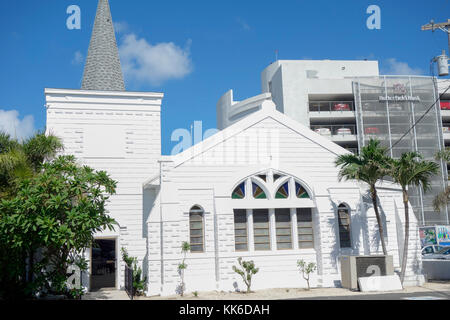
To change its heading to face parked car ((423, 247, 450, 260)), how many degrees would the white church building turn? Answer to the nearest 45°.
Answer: approximately 135° to its left

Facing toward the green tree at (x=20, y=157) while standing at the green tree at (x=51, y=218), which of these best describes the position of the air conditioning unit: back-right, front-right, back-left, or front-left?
back-right

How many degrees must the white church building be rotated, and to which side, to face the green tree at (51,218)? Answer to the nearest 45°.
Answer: approximately 45° to its right

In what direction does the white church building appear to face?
toward the camera

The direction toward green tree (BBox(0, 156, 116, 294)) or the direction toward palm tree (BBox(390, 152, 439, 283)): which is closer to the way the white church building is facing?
the green tree

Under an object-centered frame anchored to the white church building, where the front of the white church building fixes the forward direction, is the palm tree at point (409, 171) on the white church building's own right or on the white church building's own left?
on the white church building's own left

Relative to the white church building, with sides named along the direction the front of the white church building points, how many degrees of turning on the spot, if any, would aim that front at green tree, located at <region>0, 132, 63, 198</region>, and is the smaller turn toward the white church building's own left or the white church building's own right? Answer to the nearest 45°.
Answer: approximately 45° to the white church building's own right
